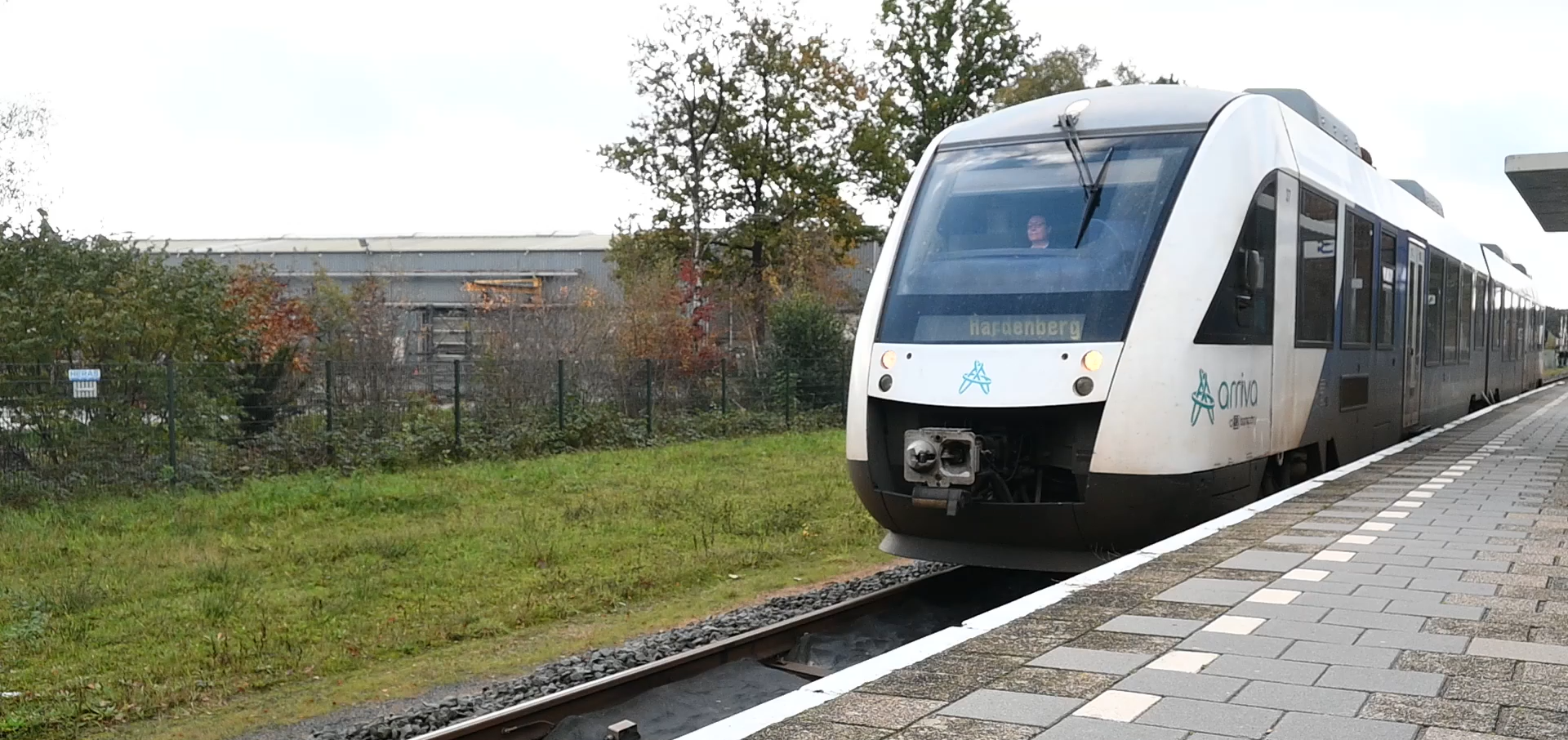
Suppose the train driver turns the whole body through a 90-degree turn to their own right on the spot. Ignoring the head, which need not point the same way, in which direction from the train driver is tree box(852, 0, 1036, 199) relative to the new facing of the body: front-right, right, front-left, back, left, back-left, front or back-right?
front-right

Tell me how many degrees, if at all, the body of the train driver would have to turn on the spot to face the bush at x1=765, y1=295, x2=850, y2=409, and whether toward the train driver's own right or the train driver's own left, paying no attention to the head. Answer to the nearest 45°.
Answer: approximately 135° to the train driver's own right

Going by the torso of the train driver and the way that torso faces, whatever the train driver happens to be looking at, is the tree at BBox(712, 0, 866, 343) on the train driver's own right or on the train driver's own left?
on the train driver's own right

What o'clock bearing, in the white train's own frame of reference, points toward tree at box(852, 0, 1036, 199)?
The tree is roughly at 4 o'clock from the white train.

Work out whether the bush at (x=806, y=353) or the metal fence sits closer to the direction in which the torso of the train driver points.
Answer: the metal fence

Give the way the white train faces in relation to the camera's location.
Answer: facing the viewer and to the left of the viewer

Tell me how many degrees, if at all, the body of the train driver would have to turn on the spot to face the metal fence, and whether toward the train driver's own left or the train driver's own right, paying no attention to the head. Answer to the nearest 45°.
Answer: approximately 90° to the train driver's own right

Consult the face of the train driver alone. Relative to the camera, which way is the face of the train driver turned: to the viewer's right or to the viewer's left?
to the viewer's left

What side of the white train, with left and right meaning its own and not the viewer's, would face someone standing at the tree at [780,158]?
right
